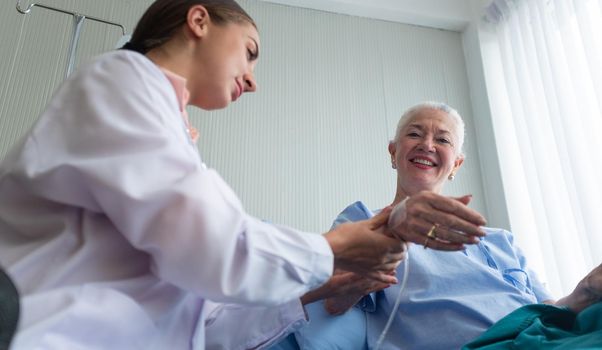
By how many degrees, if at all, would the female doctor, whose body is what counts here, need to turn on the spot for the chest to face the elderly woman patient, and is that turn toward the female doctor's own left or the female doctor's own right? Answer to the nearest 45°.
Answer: approximately 45° to the female doctor's own left

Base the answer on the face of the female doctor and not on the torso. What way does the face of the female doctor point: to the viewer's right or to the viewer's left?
to the viewer's right

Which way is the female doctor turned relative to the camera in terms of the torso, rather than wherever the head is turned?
to the viewer's right

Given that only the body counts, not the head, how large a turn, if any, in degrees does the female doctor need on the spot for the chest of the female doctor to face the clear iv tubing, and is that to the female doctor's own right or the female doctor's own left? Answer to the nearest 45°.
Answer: approximately 45° to the female doctor's own left
